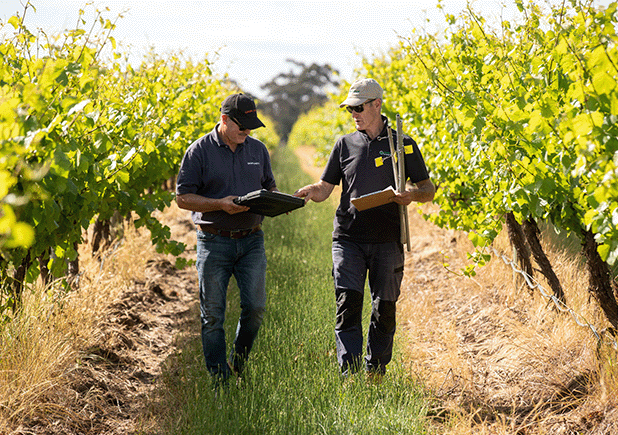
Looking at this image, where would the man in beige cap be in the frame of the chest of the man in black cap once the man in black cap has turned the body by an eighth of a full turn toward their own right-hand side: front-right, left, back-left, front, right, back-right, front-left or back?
left

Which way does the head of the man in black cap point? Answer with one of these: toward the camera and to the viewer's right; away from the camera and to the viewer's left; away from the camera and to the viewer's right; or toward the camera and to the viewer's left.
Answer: toward the camera and to the viewer's right

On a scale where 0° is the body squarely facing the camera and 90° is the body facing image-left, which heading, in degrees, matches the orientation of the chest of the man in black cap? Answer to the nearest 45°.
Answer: approximately 315°
